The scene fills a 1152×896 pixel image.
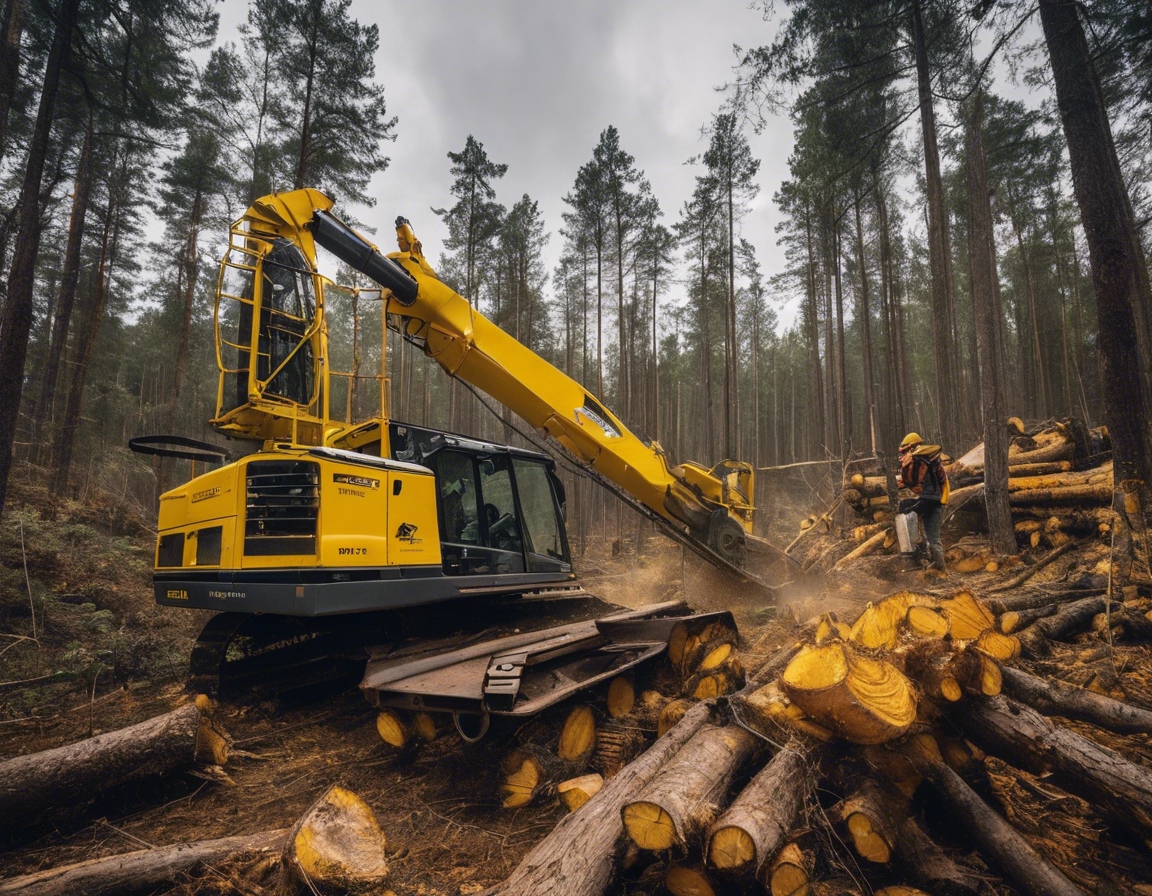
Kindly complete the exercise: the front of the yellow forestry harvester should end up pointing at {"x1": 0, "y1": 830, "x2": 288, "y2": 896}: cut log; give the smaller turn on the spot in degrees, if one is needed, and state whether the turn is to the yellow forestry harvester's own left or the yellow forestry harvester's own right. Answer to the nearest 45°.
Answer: approximately 135° to the yellow forestry harvester's own right

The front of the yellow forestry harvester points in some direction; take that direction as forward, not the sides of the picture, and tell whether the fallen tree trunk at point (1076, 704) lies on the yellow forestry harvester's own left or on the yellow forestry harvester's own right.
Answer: on the yellow forestry harvester's own right

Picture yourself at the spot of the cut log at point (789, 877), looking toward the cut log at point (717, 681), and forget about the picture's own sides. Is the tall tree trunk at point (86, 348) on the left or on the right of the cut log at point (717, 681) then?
left

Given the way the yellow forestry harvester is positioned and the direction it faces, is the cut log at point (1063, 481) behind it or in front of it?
in front

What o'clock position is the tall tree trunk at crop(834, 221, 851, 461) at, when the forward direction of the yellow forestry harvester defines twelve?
The tall tree trunk is roughly at 12 o'clock from the yellow forestry harvester.

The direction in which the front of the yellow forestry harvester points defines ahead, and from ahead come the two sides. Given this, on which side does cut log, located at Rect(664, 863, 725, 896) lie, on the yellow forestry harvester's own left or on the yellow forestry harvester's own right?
on the yellow forestry harvester's own right

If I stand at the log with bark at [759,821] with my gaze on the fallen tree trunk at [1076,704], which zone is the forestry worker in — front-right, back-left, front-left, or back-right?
front-left

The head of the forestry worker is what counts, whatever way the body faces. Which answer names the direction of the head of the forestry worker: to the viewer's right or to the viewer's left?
to the viewer's left

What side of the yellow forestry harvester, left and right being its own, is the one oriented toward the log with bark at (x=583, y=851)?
right

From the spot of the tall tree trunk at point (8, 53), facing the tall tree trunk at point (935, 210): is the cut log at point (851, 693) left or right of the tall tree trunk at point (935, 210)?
right

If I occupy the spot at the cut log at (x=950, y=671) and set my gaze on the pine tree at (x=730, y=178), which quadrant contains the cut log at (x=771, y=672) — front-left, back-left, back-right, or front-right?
front-left

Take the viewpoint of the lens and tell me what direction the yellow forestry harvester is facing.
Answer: facing away from the viewer and to the right of the viewer

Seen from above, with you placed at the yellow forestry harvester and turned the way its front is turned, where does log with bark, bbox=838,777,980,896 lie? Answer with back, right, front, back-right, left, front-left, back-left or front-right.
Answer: right
